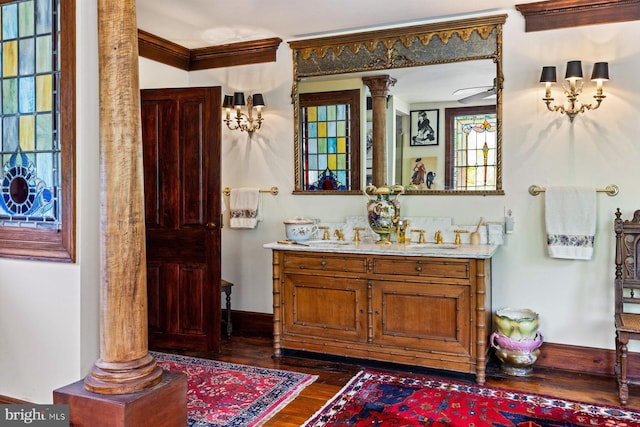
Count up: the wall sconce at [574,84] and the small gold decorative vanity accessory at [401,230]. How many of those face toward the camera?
2

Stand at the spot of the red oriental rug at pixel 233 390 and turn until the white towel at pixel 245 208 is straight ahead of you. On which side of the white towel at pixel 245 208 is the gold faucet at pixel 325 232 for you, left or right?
right

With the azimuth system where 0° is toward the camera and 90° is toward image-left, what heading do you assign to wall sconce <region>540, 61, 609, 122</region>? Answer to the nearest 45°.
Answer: approximately 0°

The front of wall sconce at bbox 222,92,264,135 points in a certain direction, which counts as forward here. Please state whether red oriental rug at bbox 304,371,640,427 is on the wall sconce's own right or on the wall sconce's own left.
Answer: on the wall sconce's own left

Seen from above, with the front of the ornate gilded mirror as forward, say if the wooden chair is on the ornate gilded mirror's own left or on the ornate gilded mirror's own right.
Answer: on the ornate gilded mirror's own left

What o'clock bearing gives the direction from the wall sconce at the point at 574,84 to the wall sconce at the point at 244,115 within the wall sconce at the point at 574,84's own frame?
the wall sconce at the point at 244,115 is roughly at 3 o'clock from the wall sconce at the point at 574,84.

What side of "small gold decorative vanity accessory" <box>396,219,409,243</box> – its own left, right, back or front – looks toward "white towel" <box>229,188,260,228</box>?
right

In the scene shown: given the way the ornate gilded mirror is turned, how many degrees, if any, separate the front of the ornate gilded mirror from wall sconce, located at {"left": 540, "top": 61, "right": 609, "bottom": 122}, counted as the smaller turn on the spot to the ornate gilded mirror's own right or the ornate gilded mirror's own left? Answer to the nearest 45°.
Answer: approximately 90° to the ornate gilded mirror's own left

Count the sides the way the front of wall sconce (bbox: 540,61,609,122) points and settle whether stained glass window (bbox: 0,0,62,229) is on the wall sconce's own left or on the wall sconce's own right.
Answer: on the wall sconce's own right

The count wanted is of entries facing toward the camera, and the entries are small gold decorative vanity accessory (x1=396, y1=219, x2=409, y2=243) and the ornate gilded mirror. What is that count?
2

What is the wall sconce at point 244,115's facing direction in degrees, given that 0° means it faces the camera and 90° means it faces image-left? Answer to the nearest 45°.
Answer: approximately 45°
